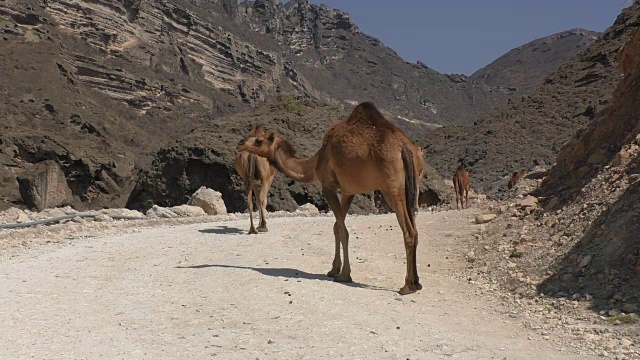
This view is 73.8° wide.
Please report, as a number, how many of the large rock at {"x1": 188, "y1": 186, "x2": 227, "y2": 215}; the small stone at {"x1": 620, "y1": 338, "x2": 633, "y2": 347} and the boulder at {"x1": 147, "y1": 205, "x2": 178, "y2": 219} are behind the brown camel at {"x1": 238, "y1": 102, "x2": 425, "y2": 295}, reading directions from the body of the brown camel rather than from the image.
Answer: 1

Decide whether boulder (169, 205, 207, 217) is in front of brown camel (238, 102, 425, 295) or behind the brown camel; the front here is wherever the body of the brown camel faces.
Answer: in front

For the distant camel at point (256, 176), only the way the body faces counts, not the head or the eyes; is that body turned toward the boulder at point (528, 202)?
no

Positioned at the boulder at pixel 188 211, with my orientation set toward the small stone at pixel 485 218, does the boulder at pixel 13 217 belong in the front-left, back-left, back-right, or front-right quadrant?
back-right

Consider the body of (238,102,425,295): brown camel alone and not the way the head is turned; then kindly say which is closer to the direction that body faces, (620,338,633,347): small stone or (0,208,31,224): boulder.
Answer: the boulder

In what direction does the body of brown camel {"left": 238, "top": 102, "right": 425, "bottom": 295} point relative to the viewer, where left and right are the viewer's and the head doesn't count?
facing away from the viewer and to the left of the viewer

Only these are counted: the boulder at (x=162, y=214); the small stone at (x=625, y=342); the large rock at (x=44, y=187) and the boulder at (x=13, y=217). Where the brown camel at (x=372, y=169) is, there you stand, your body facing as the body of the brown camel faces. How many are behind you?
1

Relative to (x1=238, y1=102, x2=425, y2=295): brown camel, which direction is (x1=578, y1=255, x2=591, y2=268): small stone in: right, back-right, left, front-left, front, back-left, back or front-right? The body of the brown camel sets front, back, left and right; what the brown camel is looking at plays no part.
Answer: back-right

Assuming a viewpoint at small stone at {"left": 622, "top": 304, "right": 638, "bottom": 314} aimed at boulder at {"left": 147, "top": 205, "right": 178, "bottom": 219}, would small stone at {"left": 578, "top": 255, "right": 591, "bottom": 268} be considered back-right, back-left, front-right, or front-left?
front-right

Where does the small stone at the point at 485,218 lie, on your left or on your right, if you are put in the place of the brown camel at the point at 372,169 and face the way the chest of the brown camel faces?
on your right
